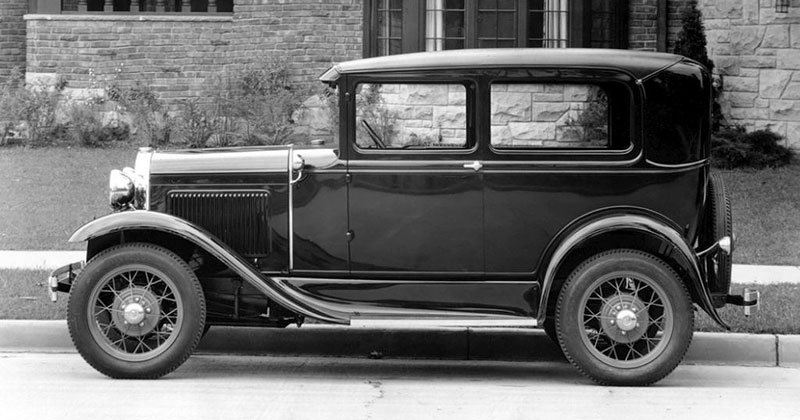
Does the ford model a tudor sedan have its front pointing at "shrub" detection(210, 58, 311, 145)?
no

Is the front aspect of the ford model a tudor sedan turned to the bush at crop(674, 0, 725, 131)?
no

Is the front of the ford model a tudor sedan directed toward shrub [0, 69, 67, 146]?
no

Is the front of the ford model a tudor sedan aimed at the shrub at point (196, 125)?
no

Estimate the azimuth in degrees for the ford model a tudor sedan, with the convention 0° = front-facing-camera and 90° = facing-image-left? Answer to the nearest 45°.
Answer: approximately 90°
